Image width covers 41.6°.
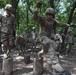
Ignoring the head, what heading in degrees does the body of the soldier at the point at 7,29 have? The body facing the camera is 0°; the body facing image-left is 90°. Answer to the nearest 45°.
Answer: approximately 0°

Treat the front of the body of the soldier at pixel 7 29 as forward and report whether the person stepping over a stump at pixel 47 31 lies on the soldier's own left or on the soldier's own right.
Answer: on the soldier's own left

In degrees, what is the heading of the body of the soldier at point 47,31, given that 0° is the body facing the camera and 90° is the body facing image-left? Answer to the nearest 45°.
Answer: approximately 315°

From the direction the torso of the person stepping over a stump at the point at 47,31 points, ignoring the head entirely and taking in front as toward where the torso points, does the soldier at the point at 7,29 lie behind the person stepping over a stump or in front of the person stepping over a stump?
behind
